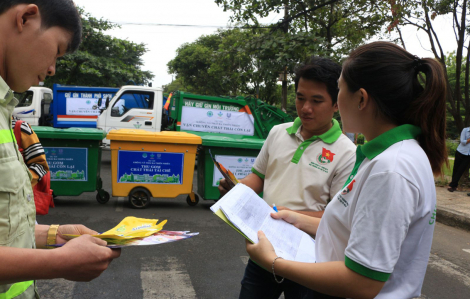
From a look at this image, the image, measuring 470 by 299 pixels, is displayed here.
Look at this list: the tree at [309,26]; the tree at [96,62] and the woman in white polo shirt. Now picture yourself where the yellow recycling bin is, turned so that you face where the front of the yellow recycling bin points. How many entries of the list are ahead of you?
1

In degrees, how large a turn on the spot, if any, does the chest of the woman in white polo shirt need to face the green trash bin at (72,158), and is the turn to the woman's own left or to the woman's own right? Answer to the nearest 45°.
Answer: approximately 45° to the woman's own right

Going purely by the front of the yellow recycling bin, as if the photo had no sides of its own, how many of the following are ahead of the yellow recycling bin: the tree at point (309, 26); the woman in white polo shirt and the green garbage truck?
1

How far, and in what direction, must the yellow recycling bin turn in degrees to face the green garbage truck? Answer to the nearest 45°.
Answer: approximately 135° to its left

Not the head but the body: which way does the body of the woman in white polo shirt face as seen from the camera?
to the viewer's left

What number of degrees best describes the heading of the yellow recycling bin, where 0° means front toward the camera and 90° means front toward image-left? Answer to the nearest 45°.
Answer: approximately 0°

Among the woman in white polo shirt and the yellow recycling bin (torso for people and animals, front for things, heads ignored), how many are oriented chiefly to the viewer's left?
1

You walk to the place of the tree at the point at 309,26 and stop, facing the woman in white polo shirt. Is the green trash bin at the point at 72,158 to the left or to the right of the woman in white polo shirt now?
right

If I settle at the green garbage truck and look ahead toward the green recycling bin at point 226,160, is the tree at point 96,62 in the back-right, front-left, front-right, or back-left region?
back-right

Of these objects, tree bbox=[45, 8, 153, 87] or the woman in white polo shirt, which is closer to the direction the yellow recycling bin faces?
the woman in white polo shirt
